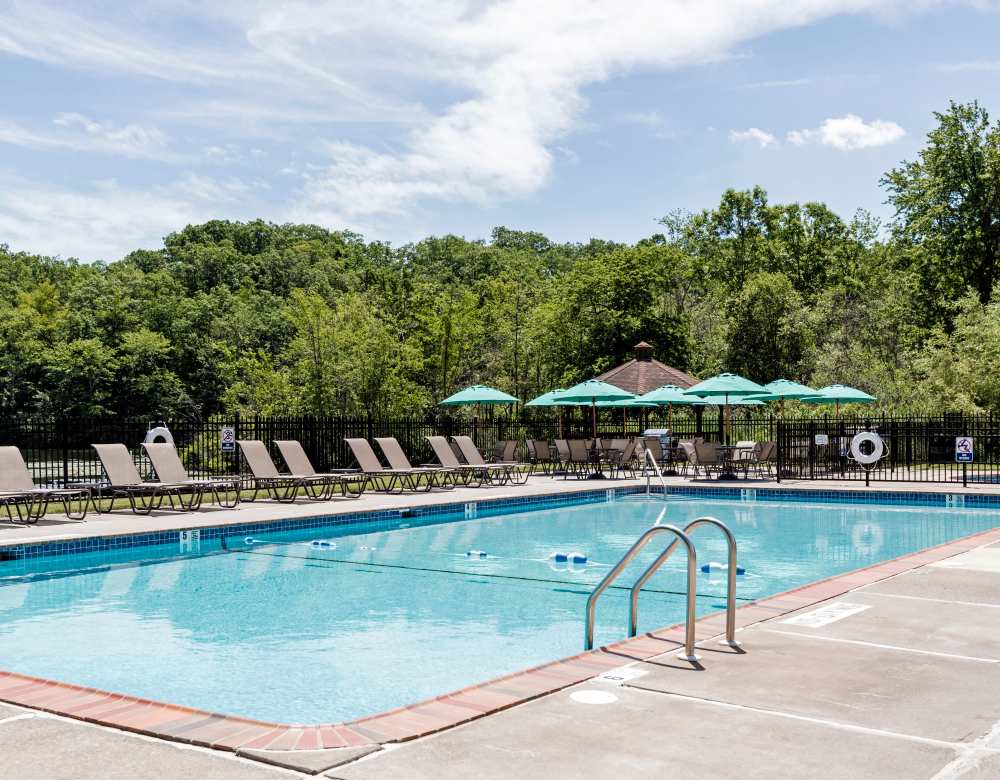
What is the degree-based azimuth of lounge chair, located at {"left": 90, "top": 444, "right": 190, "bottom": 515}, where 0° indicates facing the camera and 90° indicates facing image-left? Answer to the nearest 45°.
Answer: approximately 315°

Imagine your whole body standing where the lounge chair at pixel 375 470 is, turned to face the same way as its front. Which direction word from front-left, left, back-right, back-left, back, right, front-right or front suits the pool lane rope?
front-right

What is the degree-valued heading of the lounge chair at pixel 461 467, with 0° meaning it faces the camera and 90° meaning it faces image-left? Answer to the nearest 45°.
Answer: approximately 315°

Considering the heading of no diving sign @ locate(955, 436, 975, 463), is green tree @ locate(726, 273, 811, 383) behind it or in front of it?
behind

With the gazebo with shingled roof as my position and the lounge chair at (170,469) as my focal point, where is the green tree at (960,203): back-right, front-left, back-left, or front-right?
back-left

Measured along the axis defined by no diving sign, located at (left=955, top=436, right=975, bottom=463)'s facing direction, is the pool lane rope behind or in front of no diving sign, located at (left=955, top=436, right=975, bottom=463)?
in front

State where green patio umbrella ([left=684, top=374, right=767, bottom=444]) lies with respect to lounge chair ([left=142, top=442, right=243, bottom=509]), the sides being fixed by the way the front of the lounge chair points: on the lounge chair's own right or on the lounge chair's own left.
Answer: on the lounge chair's own left

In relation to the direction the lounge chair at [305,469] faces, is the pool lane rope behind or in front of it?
in front

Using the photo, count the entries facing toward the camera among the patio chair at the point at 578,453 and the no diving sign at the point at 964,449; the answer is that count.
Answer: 1

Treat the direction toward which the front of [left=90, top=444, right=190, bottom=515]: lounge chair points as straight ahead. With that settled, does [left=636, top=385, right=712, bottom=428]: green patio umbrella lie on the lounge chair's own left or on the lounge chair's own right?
on the lounge chair's own left
